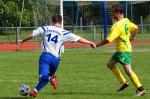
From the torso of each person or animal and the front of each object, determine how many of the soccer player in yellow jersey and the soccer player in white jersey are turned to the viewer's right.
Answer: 0

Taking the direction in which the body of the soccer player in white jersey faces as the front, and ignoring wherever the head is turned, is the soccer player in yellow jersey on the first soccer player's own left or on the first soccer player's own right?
on the first soccer player's own right

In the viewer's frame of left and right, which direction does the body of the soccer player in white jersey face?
facing away from the viewer

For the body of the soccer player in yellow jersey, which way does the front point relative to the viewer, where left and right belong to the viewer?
facing away from the viewer and to the left of the viewer
